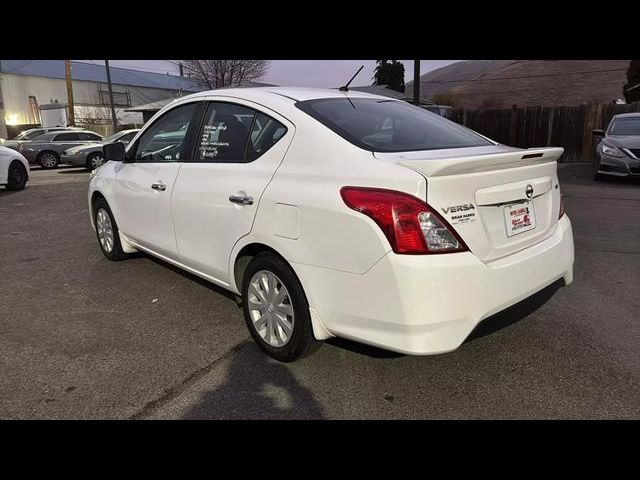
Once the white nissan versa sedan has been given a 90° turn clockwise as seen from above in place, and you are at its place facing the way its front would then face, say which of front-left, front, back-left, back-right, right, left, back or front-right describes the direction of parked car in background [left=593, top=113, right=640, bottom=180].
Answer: front

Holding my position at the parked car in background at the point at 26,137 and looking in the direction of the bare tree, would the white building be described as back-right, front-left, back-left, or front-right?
front-left

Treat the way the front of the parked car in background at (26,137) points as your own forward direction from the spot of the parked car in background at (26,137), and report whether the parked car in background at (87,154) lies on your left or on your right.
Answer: on your left

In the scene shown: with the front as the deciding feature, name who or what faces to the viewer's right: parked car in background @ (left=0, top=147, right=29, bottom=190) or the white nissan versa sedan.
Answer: the parked car in background

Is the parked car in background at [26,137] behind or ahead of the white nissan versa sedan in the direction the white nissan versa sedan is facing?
ahead

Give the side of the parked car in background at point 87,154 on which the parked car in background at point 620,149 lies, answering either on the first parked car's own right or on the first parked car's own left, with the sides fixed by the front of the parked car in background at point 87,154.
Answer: on the first parked car's own left

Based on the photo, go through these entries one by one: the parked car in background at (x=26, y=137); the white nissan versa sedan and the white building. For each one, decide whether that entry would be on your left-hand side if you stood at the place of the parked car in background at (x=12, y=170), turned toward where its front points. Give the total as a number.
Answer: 2

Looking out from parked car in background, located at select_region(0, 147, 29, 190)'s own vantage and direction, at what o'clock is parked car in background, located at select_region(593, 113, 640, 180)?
parked car in background, located at select_region(593, 113, 640, 180) is roughly at 1 o'clock from parked car in background, located at select_region(0, 147, 29, 190).

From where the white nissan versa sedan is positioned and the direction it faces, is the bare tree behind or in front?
in front

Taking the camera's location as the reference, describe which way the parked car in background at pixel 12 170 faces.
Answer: facing to the right of the viewer

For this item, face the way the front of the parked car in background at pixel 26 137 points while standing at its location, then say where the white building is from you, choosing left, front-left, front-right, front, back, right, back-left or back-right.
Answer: back-right

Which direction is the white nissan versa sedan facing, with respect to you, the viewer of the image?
facing away from the viewer and to the left of the viewer
